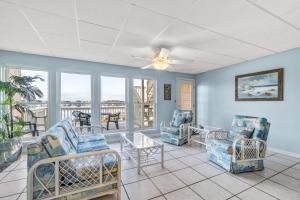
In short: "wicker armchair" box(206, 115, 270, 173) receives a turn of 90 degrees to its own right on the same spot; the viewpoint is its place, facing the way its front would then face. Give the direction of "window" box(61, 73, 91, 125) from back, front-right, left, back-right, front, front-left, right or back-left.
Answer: front-left

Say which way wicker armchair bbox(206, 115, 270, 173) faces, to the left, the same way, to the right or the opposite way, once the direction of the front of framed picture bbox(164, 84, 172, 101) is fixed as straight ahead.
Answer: to the right

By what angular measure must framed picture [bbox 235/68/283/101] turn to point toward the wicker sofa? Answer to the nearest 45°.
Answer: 0° — it already faces it

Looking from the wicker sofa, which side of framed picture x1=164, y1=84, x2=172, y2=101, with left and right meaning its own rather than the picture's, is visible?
front

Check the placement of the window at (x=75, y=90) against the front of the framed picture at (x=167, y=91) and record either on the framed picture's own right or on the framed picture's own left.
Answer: on the framed picture's own right

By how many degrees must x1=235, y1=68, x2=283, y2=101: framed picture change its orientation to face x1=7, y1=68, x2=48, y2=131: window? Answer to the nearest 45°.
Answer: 0° — it already faces it

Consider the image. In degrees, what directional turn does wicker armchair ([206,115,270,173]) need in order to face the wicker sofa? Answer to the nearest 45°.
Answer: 0° — it already faces it

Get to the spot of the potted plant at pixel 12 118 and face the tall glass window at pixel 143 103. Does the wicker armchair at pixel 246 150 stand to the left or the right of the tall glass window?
right

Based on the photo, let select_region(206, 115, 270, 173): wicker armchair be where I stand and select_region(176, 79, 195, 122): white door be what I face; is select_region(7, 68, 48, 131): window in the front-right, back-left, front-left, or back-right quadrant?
front-left

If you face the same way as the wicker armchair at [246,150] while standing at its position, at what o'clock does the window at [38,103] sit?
The window is roughly at 1 o'clock from the wicker armchair.

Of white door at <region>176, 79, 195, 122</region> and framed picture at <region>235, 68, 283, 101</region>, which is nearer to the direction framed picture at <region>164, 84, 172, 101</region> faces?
the framed picture

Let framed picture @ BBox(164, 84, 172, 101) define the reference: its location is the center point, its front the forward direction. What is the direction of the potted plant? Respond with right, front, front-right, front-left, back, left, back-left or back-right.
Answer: front-right

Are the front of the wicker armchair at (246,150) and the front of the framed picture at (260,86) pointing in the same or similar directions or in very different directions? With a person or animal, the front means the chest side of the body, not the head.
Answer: same or similar directions

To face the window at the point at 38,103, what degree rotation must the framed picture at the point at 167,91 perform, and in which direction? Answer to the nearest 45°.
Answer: approximately 45° to its right

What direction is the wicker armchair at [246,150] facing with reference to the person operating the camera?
facing the viewer and to the left of the viewer

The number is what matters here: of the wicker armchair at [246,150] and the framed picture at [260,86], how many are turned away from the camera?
0

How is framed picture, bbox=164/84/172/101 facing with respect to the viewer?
toward the camera

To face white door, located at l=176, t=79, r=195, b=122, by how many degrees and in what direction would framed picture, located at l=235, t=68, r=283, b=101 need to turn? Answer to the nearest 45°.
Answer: approximately 45° to its right

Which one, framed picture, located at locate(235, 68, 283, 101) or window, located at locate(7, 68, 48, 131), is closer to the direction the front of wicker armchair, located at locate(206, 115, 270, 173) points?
the window
